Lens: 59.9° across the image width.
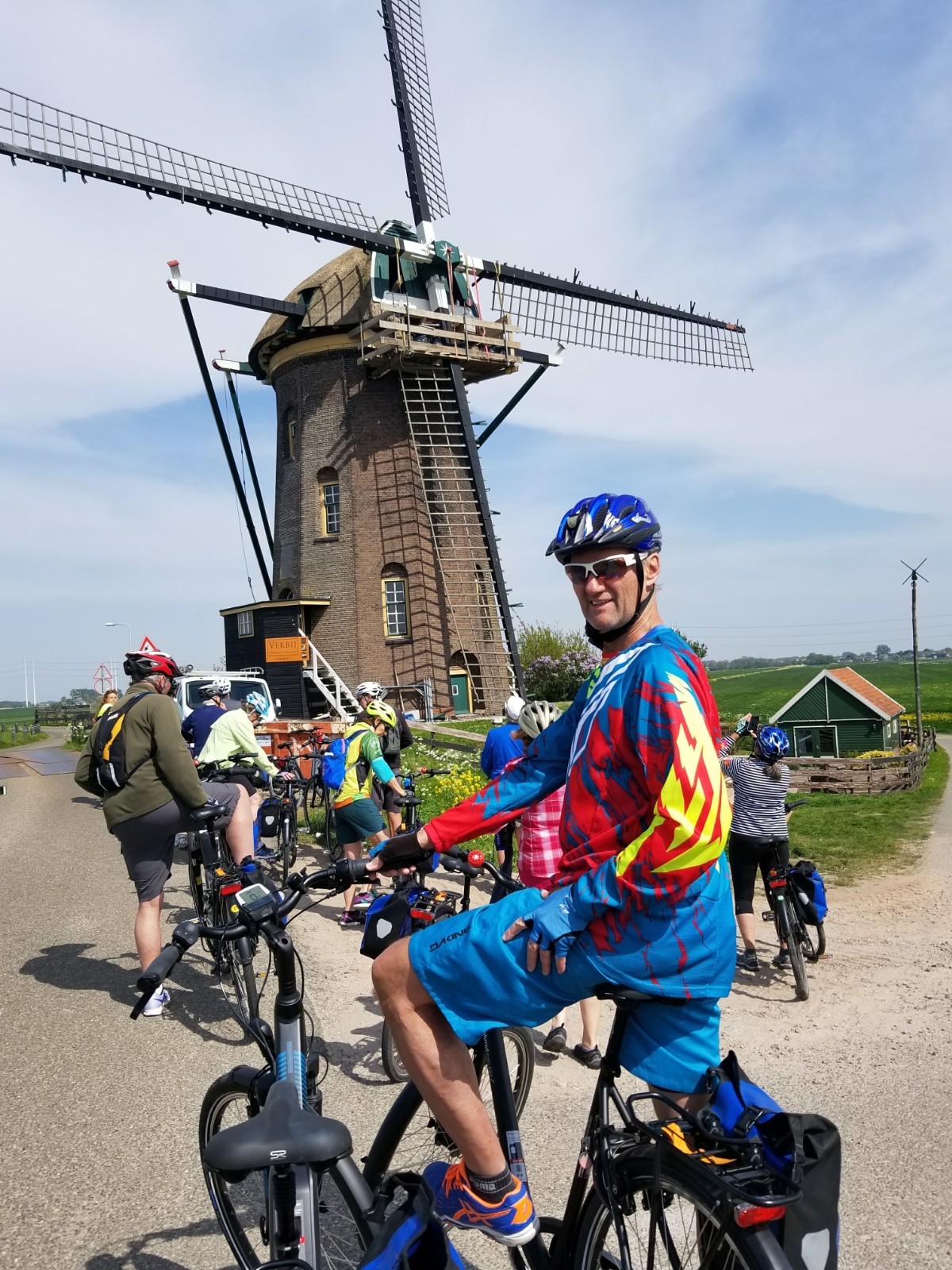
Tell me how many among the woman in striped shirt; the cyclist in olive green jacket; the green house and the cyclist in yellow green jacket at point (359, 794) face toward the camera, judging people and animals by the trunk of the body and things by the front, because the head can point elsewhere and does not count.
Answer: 1

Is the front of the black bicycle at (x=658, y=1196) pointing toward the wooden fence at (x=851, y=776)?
no

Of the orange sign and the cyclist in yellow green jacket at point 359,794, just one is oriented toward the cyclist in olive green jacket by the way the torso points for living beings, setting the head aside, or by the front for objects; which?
the orange sign

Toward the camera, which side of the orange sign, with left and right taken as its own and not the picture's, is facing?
front

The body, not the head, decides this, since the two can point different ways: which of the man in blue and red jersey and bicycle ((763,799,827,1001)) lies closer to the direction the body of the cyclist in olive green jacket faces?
the bicycle

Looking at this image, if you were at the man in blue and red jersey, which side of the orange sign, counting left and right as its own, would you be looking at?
front

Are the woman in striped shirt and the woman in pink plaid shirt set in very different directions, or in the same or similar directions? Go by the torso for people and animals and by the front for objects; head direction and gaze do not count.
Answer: same or similar directions

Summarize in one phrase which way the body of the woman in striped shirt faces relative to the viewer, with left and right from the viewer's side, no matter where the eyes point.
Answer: facing away from the viewer

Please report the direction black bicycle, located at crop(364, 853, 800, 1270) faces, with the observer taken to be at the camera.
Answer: facing away from the viewer and to the left of the viewer

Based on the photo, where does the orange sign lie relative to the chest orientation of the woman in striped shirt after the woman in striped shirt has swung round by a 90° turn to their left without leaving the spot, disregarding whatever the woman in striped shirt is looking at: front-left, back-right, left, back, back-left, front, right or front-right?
front-right

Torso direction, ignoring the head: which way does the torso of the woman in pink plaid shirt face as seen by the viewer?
away from the camera

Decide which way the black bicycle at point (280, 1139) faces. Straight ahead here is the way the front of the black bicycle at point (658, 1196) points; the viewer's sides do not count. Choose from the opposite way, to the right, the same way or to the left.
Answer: the same way

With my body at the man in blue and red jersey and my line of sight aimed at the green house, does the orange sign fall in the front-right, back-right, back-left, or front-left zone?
front-left

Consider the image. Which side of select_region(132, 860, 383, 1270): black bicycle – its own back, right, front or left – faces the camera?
back

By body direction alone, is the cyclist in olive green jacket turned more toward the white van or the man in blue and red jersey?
the white van

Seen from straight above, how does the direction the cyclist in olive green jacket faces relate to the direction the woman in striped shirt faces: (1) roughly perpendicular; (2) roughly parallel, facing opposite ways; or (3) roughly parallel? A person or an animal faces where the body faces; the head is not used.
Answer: roughly parallel

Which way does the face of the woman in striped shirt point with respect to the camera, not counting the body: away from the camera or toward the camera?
away from the camera

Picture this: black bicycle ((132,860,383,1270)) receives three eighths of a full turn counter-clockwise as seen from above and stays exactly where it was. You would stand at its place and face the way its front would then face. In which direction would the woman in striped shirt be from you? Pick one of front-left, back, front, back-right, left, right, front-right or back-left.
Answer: back

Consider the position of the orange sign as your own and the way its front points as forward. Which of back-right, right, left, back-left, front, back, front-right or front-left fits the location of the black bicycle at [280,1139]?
front

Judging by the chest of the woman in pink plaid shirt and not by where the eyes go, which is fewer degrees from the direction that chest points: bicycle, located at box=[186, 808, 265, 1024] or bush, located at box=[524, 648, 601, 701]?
the bush

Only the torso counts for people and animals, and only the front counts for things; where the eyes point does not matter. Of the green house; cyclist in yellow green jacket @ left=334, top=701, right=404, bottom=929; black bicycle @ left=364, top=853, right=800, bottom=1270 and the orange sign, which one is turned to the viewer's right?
the cyclist in yellow green jacket
